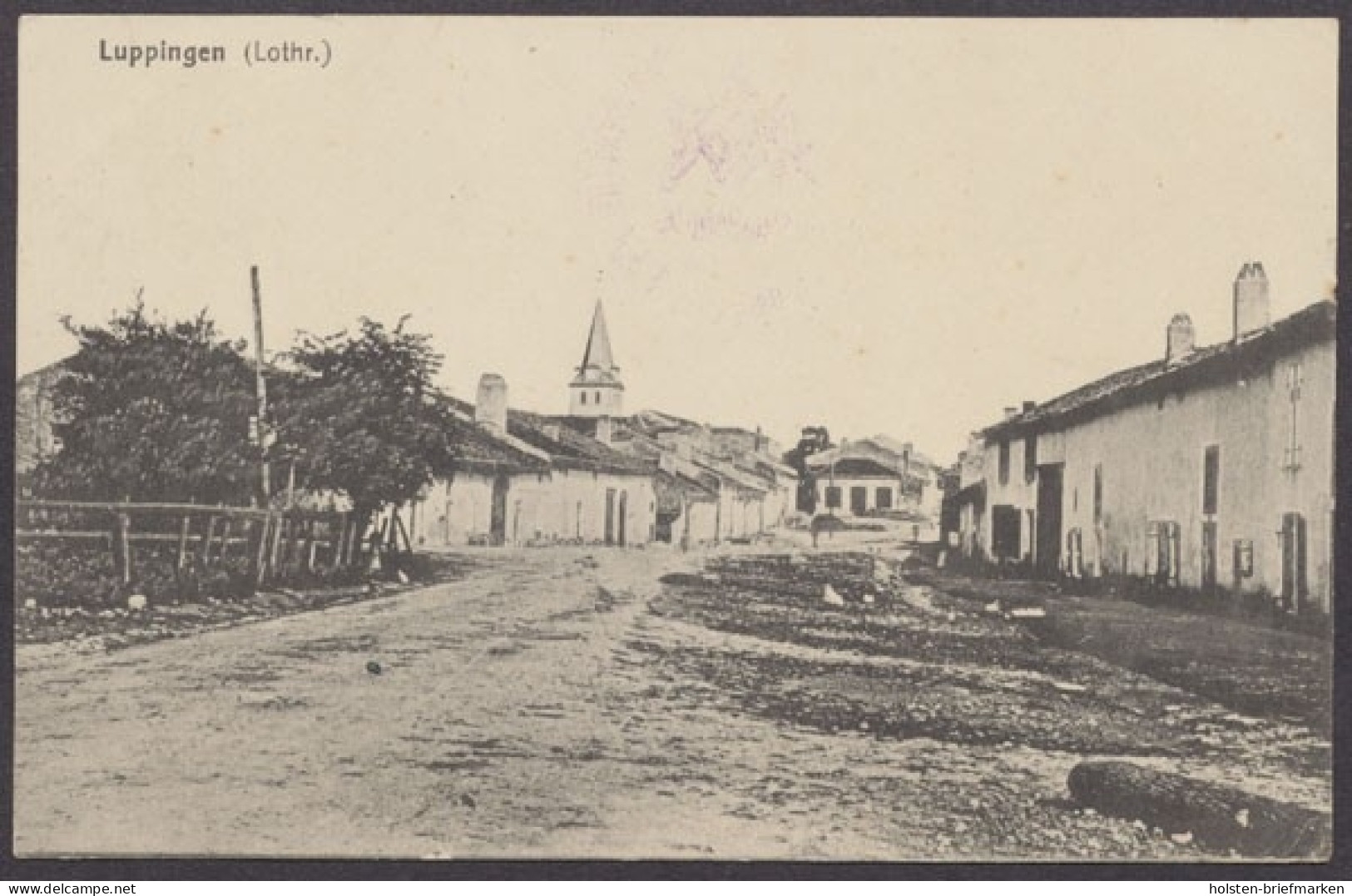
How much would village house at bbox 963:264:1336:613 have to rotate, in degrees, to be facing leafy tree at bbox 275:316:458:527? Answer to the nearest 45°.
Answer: approximately 45° to its right

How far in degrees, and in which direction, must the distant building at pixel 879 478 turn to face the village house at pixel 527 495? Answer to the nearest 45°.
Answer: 0° — it already faces it

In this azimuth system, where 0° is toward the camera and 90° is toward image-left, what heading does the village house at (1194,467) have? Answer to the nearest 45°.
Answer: approximately 45°

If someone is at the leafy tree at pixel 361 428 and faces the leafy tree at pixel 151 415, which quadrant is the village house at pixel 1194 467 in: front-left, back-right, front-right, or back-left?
back-left
